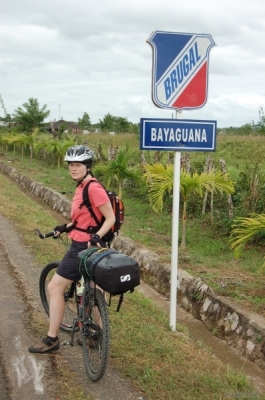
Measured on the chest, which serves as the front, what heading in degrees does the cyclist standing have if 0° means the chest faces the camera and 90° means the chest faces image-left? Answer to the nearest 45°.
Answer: approximately 45°

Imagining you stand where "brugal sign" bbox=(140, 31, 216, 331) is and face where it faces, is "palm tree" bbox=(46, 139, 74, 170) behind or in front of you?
behind

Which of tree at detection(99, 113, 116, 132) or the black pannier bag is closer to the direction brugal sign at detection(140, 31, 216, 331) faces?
the black pannier bag

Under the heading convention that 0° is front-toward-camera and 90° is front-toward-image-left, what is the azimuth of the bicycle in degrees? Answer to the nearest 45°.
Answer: approximately 135°

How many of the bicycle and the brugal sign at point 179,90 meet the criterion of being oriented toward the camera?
1

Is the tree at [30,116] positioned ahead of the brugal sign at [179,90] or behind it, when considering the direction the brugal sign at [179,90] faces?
behind

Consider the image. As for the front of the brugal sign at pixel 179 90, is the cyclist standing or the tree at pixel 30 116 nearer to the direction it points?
the cyclist standing

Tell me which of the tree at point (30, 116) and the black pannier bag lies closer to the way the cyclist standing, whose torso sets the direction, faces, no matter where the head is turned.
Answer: the black pannier bag
